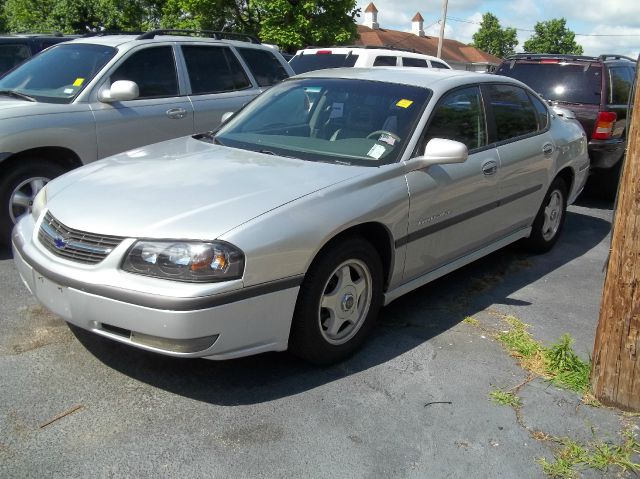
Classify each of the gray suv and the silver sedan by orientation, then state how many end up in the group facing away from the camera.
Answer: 0

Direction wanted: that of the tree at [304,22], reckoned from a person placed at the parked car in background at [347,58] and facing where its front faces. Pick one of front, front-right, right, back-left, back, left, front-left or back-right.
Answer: front-left

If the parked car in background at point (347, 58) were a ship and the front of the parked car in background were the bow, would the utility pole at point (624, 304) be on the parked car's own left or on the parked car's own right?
on the parked car's own right

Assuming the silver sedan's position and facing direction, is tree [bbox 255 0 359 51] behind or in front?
behind

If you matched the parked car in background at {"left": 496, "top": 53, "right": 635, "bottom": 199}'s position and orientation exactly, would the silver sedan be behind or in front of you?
behind

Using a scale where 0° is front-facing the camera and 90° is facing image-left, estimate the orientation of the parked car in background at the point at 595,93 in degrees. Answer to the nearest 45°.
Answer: approximately 225°

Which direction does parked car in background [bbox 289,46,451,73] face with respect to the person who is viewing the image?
facing away from the viewer and to the right of the viewer

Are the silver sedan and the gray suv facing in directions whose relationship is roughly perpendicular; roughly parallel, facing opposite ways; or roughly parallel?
roughly parallel

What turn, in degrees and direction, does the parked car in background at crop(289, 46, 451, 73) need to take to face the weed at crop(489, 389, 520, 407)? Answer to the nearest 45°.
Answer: approximately 135° to its right

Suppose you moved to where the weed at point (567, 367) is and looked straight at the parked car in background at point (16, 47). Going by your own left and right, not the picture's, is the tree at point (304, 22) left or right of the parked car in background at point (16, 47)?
right

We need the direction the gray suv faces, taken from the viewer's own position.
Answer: facing the viewer and to the left of the viewer
